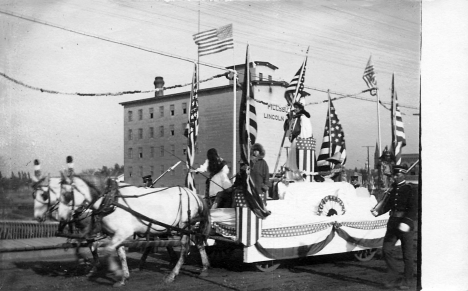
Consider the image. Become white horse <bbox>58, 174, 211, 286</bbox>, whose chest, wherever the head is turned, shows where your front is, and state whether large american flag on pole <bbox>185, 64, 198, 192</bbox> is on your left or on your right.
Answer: on your right

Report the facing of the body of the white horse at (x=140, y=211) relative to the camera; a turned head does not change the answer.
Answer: to the viewer's left

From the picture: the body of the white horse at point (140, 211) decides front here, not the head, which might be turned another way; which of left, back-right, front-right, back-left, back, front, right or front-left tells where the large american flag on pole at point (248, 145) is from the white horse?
back

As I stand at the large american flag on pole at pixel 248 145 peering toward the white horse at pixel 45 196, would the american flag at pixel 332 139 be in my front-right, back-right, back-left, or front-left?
back-right

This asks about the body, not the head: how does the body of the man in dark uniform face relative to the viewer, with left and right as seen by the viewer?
facing the viewer and to the left of the viewer

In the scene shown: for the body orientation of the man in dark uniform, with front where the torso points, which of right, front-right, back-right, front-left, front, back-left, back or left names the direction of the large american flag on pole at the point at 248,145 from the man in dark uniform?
front-right

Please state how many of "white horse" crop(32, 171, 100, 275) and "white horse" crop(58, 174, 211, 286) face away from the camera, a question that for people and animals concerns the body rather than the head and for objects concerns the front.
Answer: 0

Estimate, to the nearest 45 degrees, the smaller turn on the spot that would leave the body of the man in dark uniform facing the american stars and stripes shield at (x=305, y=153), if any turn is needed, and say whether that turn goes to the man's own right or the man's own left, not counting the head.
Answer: approximately 90° to the man's own right

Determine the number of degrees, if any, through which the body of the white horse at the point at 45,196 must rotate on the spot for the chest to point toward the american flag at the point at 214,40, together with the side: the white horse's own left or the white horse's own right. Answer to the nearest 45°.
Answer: approximately 180°

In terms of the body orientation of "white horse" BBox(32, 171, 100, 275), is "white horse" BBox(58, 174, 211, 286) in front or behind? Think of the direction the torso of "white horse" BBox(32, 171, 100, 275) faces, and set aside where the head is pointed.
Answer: behind

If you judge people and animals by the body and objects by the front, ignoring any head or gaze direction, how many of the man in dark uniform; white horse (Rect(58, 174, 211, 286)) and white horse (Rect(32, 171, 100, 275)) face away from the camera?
0

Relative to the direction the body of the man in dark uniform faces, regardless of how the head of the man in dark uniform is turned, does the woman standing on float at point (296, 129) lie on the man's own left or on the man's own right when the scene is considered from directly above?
on the man's own right

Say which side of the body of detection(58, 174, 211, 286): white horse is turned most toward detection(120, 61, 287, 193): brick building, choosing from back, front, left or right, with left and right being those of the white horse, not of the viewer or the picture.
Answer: right

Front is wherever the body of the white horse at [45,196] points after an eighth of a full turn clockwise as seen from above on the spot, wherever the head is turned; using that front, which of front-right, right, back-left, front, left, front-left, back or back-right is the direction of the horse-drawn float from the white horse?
back
